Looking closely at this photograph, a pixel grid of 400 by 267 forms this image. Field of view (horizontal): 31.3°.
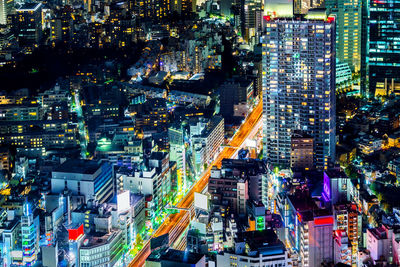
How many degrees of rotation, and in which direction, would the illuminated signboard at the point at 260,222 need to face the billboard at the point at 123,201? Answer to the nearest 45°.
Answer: approximately 90° to its right

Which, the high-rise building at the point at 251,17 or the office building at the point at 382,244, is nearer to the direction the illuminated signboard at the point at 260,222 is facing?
the office building

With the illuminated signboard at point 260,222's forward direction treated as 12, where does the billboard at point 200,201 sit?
The billboard is roughly at 4 o'clock from the illuminated signboard.

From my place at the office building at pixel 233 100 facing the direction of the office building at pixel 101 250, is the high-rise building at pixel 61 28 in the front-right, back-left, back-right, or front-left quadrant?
back-right

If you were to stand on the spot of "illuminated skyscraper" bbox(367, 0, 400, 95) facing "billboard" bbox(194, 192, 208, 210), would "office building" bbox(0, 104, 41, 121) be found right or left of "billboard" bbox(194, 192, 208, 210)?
right

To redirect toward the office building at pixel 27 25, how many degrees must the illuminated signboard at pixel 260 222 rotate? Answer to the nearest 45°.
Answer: approximately 135° to its right

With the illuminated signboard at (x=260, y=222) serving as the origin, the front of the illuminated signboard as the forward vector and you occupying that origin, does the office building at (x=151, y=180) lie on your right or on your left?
on your right

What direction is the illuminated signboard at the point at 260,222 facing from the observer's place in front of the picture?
facing the viewer

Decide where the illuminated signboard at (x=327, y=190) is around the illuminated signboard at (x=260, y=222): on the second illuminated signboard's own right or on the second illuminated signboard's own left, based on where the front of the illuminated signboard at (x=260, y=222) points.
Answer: on the second illuminated signboard's own left

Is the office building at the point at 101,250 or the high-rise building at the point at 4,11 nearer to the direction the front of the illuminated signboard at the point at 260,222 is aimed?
the office building

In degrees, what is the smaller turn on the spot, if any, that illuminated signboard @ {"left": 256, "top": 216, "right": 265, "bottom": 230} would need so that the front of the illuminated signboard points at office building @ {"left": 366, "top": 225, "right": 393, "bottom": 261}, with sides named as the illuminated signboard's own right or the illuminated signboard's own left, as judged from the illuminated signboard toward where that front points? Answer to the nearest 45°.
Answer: approximately 90° to the illuminated signboard's own left

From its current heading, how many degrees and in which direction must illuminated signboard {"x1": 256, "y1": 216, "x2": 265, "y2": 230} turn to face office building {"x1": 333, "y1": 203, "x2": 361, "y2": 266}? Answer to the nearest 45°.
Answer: approximately 90° to its left

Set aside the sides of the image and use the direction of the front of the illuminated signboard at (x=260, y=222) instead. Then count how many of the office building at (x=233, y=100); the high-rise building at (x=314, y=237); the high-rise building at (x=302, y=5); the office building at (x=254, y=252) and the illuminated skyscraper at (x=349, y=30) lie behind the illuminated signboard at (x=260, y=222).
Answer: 3

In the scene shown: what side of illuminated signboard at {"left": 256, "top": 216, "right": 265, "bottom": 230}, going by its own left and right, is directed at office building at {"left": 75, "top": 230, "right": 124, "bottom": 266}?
right

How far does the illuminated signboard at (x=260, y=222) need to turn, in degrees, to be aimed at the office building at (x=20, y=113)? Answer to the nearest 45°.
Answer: approximately 135° to its right
